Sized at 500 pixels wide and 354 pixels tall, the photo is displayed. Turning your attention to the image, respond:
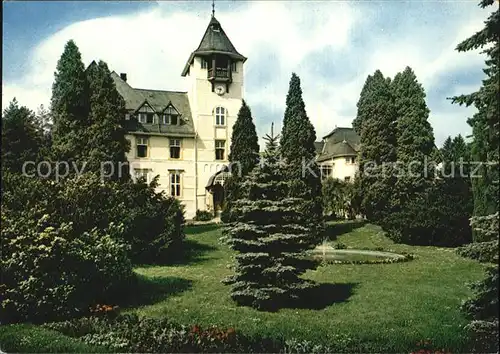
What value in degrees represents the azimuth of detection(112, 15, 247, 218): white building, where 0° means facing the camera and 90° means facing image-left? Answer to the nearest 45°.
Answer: approximately 0°

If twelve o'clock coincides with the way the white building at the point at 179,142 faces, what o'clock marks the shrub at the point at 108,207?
The shrub is roughly at 12 o'clock from the white building.

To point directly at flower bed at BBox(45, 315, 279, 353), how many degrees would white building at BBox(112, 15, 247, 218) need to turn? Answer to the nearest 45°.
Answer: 0° — it already faces it

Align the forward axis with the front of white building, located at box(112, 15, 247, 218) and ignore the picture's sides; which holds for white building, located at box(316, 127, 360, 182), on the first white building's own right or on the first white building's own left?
on the first white building's own left

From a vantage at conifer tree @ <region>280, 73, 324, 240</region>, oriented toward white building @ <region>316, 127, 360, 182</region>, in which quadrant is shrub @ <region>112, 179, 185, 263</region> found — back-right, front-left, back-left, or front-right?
back-left

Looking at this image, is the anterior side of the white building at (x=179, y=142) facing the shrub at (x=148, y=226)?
yes

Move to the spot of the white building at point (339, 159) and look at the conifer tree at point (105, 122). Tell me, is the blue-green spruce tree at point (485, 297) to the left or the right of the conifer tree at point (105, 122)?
left

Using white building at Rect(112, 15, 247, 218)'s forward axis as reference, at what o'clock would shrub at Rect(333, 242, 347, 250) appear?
The shrub is roughly at 11 o'clock from the white building.

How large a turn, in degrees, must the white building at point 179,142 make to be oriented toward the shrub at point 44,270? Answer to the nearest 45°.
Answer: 0° — it already faces it

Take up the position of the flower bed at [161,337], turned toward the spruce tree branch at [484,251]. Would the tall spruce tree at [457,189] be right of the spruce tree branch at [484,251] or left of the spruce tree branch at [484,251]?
left
